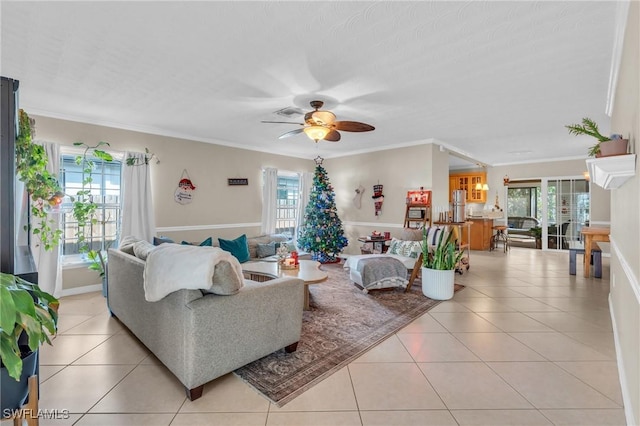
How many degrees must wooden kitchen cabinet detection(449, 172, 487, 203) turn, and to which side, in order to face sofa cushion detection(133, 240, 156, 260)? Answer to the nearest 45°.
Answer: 0° — it already faces it

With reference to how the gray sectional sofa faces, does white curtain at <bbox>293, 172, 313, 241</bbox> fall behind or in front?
in front

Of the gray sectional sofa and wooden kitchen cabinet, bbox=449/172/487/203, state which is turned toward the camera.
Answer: the wooden kitchen cabinet

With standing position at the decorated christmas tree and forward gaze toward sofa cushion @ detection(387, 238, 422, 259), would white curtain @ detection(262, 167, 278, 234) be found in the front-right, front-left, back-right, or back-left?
back-right

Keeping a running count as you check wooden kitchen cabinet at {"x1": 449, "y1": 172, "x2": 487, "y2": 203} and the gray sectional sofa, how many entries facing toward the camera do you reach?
1

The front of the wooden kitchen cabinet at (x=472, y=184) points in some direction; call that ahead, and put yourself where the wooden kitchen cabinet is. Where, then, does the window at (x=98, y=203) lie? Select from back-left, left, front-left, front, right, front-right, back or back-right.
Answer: front-right

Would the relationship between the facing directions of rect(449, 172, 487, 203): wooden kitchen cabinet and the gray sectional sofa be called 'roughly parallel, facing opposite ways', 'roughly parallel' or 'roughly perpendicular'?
roughly parallel, facing opposite ways

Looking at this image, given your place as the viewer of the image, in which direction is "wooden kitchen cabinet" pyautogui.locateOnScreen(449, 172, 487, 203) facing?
facing the viewer

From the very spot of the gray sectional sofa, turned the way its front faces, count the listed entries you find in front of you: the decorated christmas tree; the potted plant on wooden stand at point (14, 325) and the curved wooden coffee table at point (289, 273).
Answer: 2

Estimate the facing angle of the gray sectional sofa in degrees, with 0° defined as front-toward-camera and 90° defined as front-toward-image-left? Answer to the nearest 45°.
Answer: approximately 225°

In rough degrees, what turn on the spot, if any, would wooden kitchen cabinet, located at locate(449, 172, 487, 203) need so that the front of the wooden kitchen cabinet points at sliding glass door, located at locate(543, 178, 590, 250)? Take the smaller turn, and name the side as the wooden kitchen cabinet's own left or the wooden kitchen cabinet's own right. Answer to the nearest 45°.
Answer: approximately 90° to the wooden kitchen cabinet's own left

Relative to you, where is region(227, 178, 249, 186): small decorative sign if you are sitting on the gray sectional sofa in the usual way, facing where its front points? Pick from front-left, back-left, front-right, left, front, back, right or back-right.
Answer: front-left

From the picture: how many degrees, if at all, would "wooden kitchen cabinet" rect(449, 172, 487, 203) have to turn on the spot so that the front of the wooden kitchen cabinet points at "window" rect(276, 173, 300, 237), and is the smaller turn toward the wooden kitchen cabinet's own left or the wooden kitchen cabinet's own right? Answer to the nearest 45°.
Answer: approximately 45° to the wooden kitchen cabinet's own right

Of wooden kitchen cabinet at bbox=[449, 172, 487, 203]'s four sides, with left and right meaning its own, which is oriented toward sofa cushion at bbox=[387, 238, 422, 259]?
front

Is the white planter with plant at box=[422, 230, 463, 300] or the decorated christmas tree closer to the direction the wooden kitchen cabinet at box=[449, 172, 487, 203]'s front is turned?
the white planter with plant

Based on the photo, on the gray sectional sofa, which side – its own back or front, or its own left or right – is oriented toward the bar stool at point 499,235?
front
